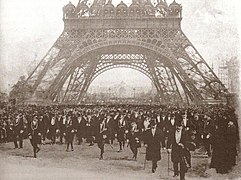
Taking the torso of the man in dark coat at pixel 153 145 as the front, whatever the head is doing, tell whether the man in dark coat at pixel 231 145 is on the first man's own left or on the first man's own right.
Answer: on the first man's own left

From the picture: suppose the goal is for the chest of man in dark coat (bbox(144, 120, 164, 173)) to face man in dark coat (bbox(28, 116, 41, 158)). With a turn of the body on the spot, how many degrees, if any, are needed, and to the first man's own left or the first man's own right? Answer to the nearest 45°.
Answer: approximately 90° to the first man's own right

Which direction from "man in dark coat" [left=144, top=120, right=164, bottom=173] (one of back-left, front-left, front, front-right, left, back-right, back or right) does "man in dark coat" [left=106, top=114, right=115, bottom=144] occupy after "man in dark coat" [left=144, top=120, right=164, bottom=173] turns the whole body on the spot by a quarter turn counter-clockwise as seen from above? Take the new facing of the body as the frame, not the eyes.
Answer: back-left

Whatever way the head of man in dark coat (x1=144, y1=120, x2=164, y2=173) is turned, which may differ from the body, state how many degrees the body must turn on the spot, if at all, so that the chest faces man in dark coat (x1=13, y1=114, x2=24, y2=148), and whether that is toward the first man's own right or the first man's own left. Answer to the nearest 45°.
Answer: approximately 90° to the first man's own right

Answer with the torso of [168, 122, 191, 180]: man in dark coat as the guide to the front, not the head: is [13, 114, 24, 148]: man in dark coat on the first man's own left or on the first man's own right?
on the first man's own right

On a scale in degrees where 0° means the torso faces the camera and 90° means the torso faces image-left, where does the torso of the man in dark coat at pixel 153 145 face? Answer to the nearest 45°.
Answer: approximately 0°

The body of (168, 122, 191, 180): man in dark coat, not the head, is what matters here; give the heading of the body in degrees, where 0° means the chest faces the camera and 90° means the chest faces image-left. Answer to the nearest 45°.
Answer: approximately 0°
